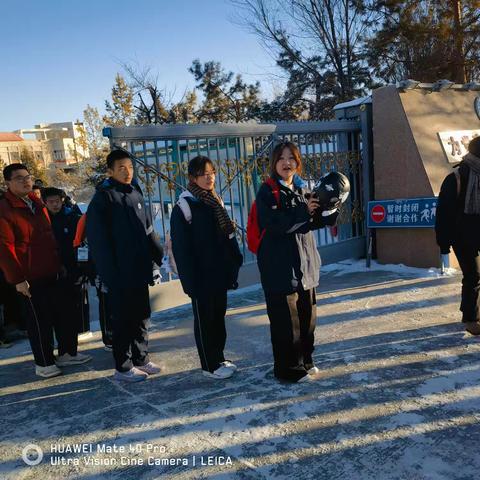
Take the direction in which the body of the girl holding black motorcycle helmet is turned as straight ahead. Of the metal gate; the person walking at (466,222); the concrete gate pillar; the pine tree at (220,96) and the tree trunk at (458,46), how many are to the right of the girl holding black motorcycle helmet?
0

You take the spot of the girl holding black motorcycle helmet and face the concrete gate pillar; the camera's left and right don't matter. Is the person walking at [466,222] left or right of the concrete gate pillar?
right

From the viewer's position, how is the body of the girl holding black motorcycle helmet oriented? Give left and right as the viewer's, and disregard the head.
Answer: facing the viewer and to the right of the viewer

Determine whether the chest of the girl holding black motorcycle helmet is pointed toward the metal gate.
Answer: no

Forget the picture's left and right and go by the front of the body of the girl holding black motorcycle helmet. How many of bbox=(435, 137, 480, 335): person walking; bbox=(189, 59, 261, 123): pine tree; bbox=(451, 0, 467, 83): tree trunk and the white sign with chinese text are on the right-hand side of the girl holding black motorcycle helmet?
0

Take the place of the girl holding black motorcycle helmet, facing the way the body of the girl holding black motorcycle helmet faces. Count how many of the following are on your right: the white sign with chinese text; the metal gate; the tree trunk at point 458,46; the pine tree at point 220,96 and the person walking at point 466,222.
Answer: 0

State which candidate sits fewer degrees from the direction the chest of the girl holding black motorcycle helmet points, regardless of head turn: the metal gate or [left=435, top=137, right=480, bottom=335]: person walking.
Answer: the person walking

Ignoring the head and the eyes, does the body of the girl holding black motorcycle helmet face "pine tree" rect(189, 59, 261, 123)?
no

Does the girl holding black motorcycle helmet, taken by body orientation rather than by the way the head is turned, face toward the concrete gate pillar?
no

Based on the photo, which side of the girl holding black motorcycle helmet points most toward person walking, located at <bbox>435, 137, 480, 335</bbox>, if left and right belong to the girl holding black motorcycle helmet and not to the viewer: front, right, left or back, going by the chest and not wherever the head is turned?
left

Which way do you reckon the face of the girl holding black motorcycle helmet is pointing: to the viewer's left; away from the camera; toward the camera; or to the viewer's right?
toward the camera

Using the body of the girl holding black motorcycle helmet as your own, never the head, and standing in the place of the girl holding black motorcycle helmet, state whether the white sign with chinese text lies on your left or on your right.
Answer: on your left
